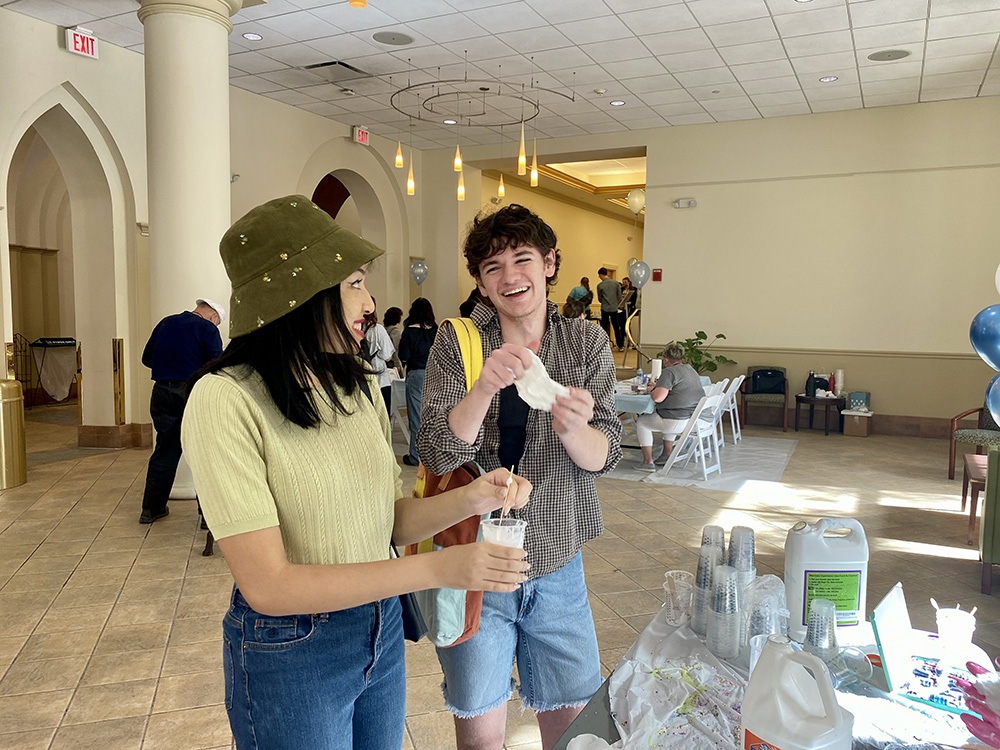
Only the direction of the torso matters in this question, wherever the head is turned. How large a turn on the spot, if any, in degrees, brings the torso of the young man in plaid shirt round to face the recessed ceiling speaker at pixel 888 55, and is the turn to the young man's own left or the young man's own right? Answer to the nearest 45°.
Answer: approximately 135° to the young man's own left

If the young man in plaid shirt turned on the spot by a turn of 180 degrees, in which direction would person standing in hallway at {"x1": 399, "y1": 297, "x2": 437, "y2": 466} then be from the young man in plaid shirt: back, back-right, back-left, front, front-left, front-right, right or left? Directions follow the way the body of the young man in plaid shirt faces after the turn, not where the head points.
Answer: front

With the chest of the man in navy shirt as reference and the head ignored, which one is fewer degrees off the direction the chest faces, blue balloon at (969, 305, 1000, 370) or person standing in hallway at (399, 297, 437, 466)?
the person standing in hallway

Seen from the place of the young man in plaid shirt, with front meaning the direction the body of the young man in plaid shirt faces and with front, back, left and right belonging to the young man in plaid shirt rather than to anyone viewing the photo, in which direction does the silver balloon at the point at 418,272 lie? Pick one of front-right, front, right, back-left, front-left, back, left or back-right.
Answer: back

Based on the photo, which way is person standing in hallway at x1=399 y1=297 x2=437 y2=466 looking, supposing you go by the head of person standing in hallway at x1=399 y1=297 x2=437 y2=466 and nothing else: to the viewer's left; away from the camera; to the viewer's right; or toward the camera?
away from the camera

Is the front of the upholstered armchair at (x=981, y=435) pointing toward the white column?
yes

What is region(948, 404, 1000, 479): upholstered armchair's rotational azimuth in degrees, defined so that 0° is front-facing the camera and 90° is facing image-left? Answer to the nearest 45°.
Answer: approximately 45°

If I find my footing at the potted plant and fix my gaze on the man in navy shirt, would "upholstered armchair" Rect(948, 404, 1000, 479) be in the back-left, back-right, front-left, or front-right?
front-left

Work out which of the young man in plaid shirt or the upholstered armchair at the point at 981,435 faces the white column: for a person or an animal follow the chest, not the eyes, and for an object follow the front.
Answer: the upholstered armchair

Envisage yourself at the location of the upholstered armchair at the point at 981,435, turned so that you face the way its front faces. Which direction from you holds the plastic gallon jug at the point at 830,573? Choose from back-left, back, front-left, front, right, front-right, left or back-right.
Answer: front-left

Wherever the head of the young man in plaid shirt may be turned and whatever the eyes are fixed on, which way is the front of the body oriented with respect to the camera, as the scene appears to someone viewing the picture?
toward the camera

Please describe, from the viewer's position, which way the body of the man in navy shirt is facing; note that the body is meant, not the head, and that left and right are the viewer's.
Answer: facing away from the viewer and to the right of the viewer

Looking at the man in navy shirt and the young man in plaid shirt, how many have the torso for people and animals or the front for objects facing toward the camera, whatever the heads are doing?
1
